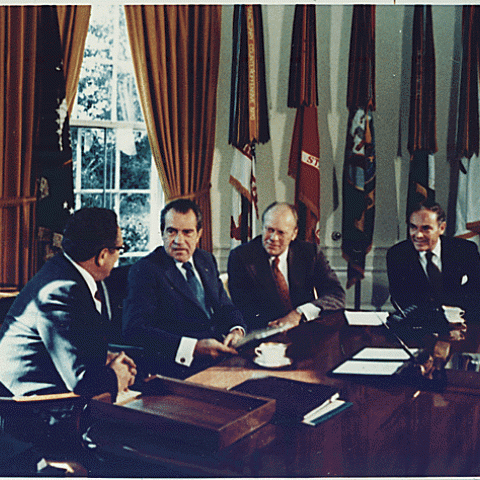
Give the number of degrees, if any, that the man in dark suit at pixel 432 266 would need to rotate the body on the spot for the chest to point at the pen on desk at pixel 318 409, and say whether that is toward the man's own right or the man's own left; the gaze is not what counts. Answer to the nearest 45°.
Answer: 0° — they already face it

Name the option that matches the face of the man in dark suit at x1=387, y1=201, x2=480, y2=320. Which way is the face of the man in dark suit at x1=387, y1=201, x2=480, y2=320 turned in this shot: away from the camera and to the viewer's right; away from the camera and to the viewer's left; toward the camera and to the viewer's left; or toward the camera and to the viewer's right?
toward the camera and to the viewer's left

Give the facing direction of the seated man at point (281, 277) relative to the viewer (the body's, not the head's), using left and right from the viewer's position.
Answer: facing the viewer

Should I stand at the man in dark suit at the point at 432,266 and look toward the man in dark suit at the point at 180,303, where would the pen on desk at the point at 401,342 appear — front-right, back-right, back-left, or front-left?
front-left

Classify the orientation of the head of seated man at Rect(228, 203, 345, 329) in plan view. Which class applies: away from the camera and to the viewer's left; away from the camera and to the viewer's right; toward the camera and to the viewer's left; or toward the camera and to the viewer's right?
toward the camera and to the viewer's left

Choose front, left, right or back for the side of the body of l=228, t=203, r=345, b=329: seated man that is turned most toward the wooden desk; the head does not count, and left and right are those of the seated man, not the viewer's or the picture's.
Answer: front
